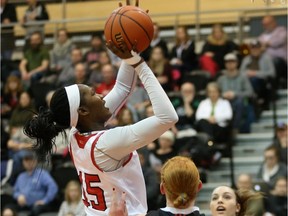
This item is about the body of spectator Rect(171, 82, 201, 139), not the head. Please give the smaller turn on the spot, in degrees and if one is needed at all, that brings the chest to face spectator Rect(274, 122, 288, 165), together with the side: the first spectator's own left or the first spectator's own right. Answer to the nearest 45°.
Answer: approximately 45° to the first spectator's own left

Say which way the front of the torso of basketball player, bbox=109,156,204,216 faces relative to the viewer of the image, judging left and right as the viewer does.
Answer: facing away from the viewer

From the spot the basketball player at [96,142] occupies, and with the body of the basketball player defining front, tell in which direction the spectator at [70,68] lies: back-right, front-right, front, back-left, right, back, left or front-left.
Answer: front-left

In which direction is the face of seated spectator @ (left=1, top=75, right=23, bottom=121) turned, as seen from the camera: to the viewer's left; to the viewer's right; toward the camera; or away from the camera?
toward the camera

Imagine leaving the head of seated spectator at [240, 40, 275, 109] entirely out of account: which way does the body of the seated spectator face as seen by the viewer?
toward the camera

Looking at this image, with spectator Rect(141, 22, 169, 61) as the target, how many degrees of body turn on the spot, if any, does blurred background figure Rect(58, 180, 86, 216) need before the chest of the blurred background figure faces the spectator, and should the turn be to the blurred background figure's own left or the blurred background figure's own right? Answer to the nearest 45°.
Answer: approximately 135° to the blurred background figure's own left

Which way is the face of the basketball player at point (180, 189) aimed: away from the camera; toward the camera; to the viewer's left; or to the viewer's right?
away from the camera

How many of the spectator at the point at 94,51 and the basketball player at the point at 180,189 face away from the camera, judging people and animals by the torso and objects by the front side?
1

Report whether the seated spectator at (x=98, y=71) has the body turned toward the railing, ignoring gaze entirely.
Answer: no

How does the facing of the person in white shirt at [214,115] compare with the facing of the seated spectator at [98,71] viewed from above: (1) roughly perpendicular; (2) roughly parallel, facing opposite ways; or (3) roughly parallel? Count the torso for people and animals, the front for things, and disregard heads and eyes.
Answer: roughly parallel

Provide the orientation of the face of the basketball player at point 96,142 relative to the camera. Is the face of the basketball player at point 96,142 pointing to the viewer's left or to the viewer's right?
to the viewer's right

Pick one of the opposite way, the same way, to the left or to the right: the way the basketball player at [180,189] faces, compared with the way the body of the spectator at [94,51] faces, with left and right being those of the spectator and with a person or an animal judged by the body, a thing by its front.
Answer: the opposite way

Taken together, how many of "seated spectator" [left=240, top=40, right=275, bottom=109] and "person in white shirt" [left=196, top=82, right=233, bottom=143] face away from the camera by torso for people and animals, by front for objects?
0

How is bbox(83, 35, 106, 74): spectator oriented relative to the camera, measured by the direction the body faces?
toward the camera

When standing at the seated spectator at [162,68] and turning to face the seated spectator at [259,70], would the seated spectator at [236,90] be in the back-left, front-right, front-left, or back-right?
front-right

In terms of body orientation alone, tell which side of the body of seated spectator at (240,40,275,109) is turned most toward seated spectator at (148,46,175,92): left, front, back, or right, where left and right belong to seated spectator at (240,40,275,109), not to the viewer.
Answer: right

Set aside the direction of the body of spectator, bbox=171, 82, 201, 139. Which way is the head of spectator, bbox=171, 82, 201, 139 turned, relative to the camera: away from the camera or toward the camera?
toward the camera

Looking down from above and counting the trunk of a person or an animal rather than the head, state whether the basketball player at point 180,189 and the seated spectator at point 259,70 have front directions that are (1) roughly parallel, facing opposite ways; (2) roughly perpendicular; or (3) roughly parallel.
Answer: roughly parallel, facing opposite ways

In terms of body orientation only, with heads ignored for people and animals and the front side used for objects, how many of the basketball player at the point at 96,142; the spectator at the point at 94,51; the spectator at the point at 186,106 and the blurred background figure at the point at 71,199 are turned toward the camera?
3

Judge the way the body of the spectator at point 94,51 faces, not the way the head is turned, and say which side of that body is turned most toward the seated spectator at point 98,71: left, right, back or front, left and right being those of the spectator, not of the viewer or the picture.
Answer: front

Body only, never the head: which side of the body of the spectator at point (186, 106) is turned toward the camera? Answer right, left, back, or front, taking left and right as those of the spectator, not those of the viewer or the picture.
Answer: front

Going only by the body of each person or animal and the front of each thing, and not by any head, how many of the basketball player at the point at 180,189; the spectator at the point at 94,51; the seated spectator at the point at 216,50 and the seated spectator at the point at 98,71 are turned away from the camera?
1
